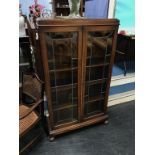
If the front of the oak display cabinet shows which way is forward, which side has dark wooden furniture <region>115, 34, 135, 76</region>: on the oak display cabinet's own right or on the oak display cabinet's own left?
on the oak display cabinet's own left

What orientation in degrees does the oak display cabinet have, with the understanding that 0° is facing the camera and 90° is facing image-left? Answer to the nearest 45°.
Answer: approximately 315°
